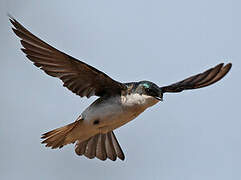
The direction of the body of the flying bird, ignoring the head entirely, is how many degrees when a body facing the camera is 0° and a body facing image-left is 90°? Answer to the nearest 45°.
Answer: approximately 315°
